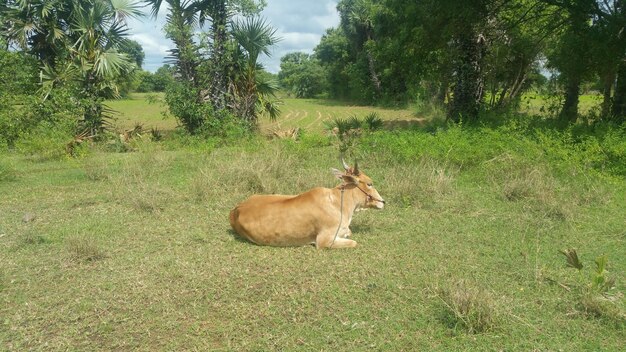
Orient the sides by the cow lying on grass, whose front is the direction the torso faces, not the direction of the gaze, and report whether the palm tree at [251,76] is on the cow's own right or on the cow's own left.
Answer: on the cow's own left

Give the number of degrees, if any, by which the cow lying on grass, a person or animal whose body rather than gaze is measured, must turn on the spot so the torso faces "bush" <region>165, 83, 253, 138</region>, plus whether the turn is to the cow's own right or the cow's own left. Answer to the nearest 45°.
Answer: approximately 90° to the cow's own left

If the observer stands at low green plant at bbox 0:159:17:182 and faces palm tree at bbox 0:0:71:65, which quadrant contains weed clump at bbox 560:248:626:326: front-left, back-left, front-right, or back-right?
back-right

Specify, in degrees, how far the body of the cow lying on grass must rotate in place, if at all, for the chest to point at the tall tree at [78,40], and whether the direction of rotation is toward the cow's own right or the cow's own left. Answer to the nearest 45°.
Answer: approximately 135° to the cow's own left

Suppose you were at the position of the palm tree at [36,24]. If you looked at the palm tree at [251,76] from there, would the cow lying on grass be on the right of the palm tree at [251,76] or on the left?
right

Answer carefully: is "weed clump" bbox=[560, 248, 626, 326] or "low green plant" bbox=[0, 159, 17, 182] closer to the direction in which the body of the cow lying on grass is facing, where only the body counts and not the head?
the weed clump

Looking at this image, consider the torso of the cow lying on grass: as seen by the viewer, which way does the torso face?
to the viewer's right

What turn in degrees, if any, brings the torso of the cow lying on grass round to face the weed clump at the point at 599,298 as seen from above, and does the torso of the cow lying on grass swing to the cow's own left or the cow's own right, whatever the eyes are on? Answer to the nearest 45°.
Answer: approximately 45° to the cow's own right

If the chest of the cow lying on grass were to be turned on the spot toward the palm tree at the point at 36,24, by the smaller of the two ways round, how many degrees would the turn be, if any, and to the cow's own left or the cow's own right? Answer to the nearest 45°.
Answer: approximately 135° to the cow's own left

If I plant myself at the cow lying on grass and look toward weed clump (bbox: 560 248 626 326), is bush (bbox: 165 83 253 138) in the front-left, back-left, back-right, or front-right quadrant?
back-left
